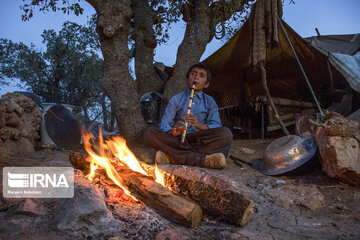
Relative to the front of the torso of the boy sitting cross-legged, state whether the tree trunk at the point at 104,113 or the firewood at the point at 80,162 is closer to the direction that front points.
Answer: the firewood

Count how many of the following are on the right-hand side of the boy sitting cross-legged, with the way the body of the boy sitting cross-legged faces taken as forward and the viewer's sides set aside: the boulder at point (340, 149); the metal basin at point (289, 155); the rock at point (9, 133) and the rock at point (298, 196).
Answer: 1

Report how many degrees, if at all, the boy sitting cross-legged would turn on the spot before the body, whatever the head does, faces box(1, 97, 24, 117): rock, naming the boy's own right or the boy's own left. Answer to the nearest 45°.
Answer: approximately 90° to the boy's own right

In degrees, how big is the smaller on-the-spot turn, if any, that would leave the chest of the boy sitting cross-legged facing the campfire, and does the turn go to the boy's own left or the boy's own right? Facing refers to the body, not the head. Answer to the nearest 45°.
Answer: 0° — they already face it

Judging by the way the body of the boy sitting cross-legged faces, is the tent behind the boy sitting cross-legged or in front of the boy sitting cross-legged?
behind

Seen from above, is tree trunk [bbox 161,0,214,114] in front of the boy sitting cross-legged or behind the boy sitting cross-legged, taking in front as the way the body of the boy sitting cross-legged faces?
behind

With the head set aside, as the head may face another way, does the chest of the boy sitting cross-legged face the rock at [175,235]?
yes

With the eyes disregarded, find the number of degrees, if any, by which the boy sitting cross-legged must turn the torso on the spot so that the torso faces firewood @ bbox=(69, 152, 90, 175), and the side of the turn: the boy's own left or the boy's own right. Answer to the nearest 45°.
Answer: approximately 45° to the boy's own right

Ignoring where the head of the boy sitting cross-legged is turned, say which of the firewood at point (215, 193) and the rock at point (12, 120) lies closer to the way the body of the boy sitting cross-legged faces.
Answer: the firewood

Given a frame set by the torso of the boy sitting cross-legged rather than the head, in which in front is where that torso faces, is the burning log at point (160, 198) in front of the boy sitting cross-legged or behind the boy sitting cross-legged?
in front

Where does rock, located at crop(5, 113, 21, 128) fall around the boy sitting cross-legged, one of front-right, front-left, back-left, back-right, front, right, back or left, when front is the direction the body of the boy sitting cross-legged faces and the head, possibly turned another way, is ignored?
right

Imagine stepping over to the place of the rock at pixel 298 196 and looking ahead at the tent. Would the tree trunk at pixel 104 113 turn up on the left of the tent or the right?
left

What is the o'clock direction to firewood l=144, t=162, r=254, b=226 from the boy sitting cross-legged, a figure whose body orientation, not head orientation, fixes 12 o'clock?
The firewood is roughly at 12 o'clock from the boy sitting cross-legged.
